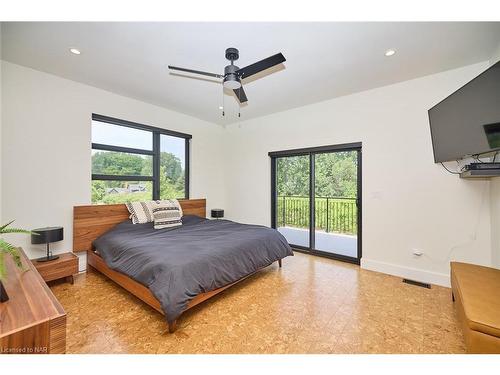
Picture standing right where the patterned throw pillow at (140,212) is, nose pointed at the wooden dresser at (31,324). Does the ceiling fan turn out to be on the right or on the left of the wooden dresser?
left

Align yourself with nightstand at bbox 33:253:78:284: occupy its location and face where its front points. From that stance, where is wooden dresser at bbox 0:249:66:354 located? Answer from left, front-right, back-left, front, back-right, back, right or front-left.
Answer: front-right

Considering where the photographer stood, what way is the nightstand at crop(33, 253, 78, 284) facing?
facing the viewer and to the right of the viewer

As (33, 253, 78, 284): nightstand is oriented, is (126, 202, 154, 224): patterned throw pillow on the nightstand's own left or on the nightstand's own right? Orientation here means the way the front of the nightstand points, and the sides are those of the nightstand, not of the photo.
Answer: on the nightstand's own left

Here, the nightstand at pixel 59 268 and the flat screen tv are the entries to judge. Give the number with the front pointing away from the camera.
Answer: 0

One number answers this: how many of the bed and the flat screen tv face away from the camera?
0

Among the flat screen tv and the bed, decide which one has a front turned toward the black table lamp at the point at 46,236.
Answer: the flat screen tv

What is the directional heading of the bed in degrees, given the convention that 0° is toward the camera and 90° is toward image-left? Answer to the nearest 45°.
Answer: approximately 315°

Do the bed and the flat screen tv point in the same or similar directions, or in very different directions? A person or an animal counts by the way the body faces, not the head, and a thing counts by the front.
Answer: very different directions

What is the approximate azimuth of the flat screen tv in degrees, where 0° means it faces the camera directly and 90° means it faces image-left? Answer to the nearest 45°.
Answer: approximately 45°

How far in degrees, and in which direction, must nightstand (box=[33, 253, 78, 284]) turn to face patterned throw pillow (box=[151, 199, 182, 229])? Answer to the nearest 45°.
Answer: approximately 45° to its left

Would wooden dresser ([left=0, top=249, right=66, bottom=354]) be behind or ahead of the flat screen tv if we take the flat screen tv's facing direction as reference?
ahead

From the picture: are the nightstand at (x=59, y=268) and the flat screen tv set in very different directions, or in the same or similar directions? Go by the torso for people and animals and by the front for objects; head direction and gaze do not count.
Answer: very different directions
